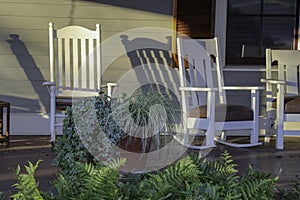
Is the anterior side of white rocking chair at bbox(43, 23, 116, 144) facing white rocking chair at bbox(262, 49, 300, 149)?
no

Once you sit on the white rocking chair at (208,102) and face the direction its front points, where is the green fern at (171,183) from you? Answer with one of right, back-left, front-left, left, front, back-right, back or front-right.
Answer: front-right

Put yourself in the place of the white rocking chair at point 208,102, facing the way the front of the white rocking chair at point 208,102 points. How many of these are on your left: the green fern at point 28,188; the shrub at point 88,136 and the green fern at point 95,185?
0

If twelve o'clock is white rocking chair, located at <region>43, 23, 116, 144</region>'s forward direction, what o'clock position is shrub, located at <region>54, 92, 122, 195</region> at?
The shrub is roughly at 12 o'clock from the white rocking chair.

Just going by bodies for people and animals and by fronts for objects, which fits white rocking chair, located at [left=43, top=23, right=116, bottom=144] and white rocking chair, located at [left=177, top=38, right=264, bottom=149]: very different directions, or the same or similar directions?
same or similar directions

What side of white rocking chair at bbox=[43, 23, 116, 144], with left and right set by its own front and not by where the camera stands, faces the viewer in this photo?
front

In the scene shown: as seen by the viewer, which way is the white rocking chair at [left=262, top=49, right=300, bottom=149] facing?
toward the camera

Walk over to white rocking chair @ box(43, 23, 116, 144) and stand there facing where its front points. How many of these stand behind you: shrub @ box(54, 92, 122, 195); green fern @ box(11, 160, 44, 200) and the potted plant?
0

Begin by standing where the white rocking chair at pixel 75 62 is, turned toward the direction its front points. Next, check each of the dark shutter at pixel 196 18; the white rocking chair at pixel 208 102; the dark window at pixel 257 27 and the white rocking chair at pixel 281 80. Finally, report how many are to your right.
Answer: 0

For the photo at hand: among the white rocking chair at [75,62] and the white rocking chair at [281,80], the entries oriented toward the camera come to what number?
2

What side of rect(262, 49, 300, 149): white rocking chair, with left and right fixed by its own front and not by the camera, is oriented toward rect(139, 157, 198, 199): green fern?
front

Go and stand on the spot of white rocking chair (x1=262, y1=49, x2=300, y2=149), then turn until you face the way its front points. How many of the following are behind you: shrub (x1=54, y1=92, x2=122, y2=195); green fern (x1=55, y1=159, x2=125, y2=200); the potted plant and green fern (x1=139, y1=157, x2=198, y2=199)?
0

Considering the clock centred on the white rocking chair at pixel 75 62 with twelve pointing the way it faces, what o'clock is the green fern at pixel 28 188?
The green fern is roughly at 12 o'clock from the white rocking chair.

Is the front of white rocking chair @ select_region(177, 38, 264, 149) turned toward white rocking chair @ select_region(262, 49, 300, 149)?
no

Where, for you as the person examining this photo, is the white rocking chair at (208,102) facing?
facing the viewer and to the right of the viewer

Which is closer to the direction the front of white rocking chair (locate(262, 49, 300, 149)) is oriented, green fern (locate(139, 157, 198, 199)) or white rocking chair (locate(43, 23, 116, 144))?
the green fern
